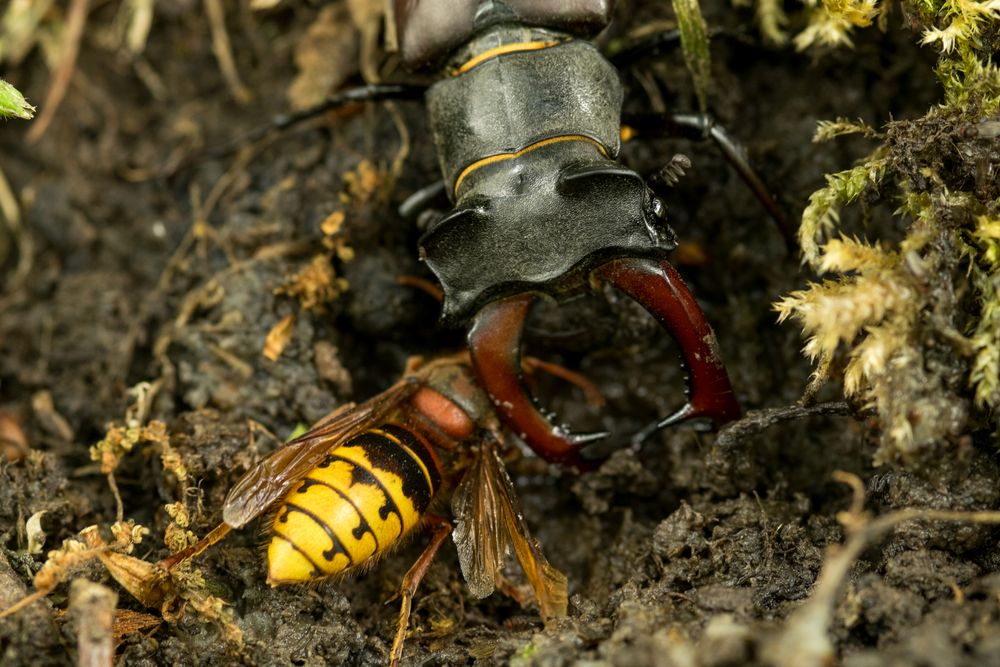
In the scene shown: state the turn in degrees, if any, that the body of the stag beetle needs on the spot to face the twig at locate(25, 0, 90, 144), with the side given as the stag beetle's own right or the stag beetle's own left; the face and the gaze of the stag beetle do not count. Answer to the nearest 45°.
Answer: approximately 135° to the stag beetle's own right

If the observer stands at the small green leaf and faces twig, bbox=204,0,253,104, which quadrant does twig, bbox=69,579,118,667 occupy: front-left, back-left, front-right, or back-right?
back-right

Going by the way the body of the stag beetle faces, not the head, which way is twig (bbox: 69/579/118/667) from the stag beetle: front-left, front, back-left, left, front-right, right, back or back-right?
front-right

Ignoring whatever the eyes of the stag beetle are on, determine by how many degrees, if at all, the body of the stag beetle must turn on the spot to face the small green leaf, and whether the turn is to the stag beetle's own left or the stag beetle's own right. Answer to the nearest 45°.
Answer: approximately 90° to the stag beetle's own right

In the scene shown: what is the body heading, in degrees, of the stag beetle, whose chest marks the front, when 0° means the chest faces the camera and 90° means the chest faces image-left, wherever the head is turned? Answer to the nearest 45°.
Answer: approximately 0°

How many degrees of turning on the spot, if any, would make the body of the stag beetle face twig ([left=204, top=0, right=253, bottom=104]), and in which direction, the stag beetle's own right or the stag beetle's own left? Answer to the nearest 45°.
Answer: approximately 135° to the stag beetle's own right

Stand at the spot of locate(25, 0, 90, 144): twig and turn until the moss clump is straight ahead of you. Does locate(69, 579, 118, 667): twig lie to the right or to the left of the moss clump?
right

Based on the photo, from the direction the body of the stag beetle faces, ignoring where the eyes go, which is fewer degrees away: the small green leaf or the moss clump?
the moss clump
